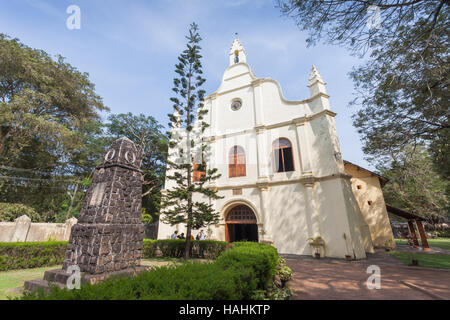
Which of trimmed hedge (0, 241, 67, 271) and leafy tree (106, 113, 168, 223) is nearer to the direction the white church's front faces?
the trimmed hedge

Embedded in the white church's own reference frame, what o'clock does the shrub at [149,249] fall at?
The shrub is roughly at 1 o'clock from the white church.

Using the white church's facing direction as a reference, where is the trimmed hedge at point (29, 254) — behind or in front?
in front

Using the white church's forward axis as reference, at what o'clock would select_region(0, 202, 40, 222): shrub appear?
The shrub is roughly at 1 o'clock from the white church.

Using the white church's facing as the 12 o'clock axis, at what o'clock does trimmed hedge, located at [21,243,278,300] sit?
The trimmed hedge is roughly at 11 o'clock from the white church.

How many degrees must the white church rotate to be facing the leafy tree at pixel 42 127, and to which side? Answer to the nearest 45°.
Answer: approximately 45° to its right

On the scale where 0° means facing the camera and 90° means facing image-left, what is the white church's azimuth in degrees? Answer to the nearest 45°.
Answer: approximately 45°

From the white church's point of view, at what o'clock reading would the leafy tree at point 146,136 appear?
The leafy tree is roughly at 2 o'clock from the white church.
